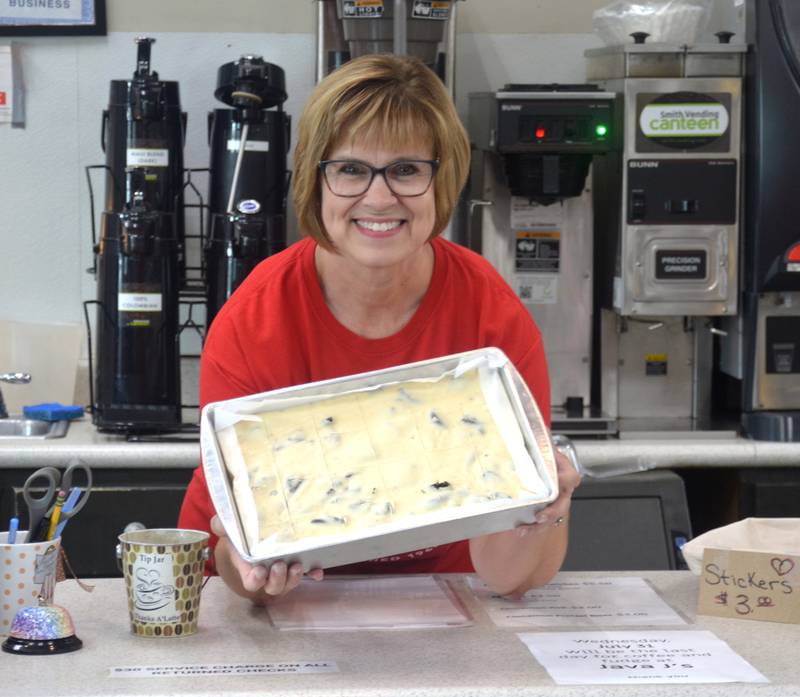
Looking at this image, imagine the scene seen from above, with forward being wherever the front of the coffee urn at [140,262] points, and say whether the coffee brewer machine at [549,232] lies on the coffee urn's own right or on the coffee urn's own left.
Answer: on the coffee urn's own left

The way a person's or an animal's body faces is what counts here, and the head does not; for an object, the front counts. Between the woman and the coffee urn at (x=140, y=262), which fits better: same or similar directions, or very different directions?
same or similar directions

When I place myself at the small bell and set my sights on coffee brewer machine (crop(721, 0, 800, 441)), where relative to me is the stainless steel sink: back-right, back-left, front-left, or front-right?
front-left

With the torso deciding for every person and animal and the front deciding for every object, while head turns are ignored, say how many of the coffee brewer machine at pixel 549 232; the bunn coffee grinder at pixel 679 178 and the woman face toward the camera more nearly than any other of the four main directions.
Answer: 3

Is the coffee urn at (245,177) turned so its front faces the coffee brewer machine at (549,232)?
no

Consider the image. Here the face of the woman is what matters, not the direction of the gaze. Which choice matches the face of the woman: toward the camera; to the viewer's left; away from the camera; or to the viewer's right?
toward the camera

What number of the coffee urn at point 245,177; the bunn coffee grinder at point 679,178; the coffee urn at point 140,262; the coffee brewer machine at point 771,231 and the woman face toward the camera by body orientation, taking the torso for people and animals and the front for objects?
5

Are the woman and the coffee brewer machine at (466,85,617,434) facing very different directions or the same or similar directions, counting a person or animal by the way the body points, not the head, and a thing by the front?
same or similar directions

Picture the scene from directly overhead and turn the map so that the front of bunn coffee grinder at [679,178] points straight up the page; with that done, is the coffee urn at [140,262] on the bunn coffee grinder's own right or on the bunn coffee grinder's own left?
on the bunn coffee grinder's own right

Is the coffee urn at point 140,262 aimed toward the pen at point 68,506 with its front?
yes

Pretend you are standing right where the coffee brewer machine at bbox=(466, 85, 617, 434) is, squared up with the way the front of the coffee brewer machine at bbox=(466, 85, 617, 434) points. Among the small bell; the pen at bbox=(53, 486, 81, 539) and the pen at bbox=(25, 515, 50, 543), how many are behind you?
0

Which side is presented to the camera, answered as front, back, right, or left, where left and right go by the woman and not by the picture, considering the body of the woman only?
front

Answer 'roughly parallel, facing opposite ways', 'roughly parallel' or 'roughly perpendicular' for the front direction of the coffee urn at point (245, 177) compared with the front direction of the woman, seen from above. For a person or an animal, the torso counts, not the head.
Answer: roughly parallel

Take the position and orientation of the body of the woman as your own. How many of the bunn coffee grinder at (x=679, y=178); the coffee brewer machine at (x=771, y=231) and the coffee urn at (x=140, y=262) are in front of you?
0

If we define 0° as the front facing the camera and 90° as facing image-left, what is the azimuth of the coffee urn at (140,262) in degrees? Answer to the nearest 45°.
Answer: approximately 0°

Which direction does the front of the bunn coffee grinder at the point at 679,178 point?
toward the camera

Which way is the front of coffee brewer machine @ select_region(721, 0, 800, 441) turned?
toward the camera

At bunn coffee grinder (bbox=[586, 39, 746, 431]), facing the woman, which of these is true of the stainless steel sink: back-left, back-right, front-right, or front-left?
front-right

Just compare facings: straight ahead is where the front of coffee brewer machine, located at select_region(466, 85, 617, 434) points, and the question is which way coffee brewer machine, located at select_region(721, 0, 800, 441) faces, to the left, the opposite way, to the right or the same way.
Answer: the same way
